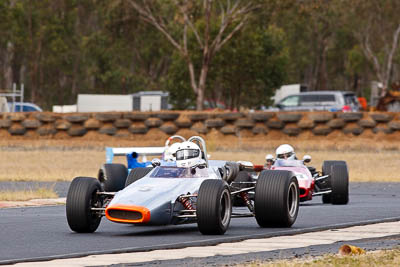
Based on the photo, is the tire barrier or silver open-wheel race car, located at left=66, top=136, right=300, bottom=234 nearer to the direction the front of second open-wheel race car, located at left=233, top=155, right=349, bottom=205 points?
the silver open-wheel race car

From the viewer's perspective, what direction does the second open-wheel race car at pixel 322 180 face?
toward the camera

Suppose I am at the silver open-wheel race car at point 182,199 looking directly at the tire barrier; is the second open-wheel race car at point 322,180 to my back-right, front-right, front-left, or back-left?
front-right

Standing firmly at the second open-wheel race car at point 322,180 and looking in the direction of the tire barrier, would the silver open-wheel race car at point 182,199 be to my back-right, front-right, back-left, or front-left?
back-left

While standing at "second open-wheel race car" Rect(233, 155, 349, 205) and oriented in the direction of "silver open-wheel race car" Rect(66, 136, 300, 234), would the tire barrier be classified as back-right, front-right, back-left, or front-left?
back-right

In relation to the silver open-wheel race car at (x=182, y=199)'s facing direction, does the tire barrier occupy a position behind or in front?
behind

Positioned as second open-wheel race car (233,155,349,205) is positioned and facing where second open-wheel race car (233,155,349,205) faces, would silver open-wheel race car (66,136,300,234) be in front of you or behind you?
in front

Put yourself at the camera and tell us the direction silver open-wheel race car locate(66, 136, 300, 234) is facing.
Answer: facing the viewer and to the left of the viewer

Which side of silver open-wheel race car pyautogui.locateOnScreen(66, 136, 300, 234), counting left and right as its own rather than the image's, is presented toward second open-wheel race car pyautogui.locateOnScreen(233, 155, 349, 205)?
back

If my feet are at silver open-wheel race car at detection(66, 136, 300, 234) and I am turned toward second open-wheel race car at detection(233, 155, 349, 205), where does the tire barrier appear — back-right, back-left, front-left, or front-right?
front-left

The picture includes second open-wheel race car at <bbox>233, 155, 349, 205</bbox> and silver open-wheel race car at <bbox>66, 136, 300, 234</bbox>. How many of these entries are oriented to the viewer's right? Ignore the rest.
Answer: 0
